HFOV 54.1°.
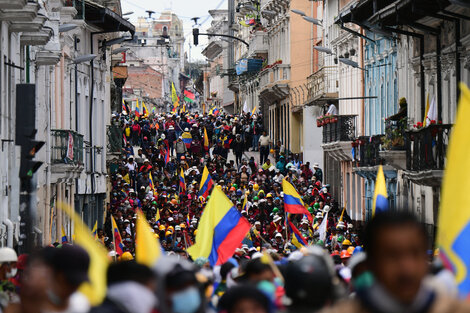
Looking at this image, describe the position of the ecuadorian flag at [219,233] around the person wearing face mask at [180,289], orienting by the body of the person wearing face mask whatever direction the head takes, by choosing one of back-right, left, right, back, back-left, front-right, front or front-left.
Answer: back-left

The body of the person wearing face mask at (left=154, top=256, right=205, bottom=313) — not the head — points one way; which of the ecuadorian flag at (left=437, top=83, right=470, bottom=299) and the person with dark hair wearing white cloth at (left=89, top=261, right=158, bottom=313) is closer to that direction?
the ecuadorian flag

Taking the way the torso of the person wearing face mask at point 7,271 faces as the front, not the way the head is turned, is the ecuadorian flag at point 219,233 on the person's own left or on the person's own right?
on the person's own left

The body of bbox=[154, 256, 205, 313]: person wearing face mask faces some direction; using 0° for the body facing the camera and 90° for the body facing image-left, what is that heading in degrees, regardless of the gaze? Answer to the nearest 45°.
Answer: approximately 315°

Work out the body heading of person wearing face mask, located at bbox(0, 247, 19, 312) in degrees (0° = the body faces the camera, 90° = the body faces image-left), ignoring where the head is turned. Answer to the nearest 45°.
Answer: approximately 315°
